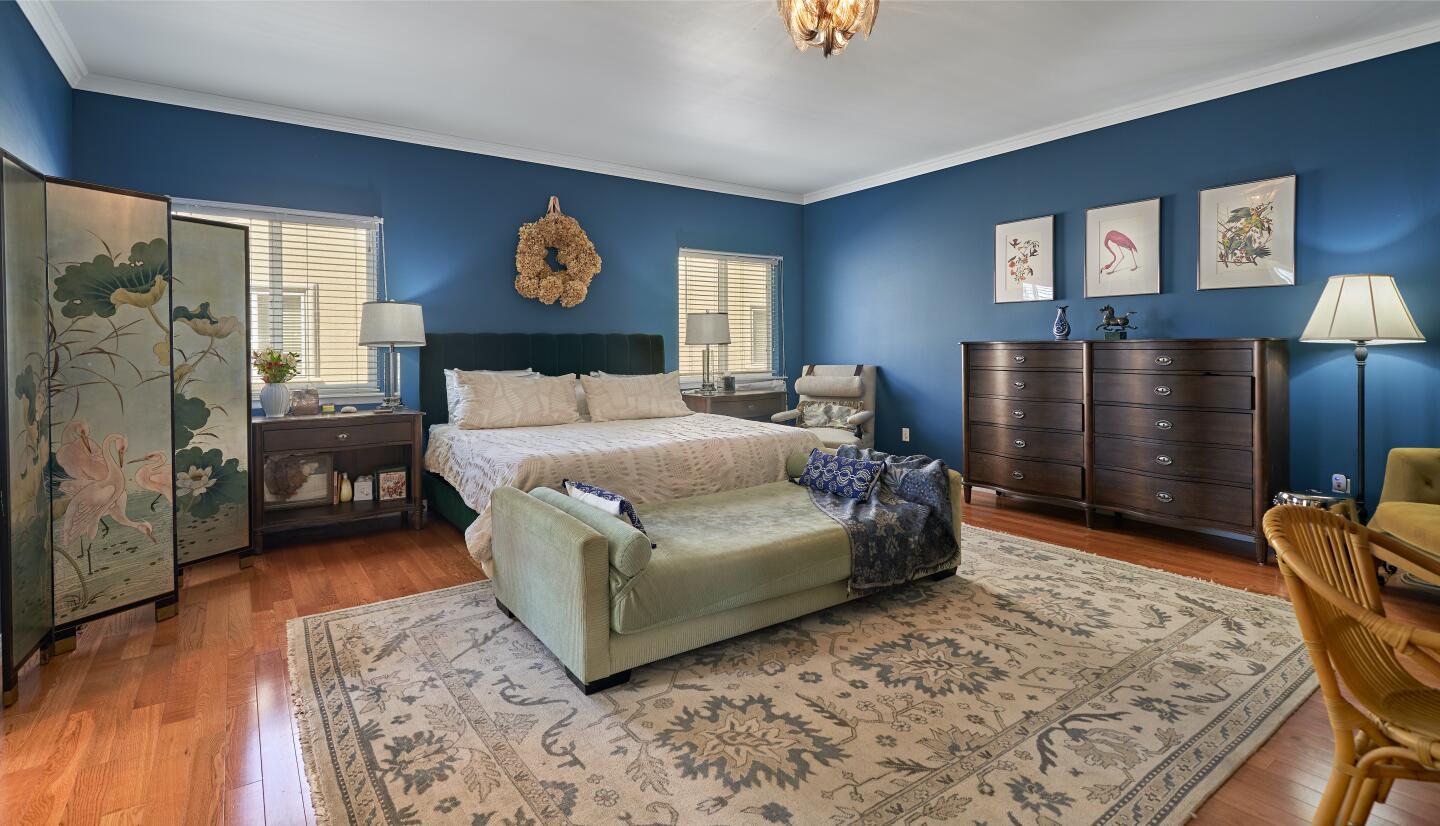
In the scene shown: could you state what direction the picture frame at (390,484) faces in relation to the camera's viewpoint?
facing the viewer

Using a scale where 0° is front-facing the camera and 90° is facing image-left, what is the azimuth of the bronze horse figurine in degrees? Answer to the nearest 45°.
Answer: approximately 90°

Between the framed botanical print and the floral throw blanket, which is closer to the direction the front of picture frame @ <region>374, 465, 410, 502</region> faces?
the floral throw blanket

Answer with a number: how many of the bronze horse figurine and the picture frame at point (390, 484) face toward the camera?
1

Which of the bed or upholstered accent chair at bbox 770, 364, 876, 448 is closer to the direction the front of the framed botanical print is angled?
the bed

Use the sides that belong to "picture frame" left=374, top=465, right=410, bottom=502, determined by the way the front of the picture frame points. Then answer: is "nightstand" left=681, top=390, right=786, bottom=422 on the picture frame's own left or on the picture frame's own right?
on the picture frame's own left

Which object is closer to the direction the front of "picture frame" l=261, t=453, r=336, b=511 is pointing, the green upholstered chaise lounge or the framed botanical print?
the green upholstered chaise lounge

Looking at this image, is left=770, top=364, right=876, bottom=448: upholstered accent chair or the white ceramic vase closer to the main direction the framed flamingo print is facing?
the white ceramic vase

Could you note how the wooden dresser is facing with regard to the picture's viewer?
facing the viewer and to the left of the viewer

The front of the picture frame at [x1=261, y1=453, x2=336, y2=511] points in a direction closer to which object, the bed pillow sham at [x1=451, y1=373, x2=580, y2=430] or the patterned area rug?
the patterned area rug

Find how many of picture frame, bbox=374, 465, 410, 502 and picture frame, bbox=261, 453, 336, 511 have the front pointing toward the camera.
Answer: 2
